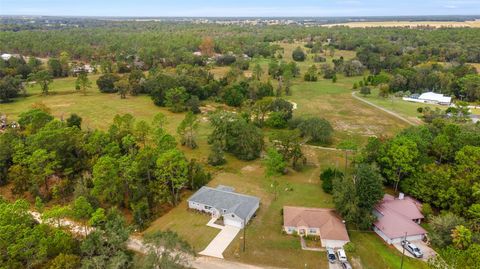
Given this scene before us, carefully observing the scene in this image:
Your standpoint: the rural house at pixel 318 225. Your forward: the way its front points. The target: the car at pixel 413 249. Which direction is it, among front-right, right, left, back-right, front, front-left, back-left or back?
left

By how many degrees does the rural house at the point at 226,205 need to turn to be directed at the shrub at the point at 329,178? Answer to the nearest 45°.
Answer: approximately 135° to its left

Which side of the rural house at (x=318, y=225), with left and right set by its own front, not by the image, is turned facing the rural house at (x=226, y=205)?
right

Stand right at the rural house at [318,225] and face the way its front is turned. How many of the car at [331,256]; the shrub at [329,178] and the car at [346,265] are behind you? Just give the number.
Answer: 1

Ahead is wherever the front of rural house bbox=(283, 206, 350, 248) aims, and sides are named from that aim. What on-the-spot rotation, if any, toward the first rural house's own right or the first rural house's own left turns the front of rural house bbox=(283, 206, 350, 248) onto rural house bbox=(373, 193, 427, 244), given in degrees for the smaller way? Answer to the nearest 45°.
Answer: approximately 90° to the first rural house's own left

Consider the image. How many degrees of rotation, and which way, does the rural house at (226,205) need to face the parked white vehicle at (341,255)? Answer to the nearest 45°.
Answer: approximately 90° to its left

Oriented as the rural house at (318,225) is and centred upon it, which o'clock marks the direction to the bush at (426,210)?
The bush is roughly at 8 o'clock from the rural house.

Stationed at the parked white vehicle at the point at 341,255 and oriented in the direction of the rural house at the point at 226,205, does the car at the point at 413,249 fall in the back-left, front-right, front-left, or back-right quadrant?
back-right

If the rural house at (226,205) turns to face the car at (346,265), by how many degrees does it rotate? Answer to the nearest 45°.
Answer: approximately 90° to its left

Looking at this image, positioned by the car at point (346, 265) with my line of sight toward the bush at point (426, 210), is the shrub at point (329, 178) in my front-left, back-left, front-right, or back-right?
front-left

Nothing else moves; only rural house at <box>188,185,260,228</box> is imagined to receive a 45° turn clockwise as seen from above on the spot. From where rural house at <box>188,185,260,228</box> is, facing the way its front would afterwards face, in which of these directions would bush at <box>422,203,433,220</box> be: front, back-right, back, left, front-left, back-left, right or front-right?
back

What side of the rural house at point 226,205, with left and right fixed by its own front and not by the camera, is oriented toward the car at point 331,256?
left

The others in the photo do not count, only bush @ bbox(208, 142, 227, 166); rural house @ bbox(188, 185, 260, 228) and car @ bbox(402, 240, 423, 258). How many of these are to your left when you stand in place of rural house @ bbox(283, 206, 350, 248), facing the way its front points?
1

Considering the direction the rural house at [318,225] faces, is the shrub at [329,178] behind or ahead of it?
behind

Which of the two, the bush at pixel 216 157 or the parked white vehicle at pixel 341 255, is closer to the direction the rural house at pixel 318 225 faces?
the parked white vehicle

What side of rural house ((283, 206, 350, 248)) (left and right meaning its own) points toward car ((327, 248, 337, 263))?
front

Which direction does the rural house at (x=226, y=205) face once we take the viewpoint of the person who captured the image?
facing the viewer and to the left of the viewer

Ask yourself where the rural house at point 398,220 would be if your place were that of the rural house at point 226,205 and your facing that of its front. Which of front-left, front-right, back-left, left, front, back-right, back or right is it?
back-left
